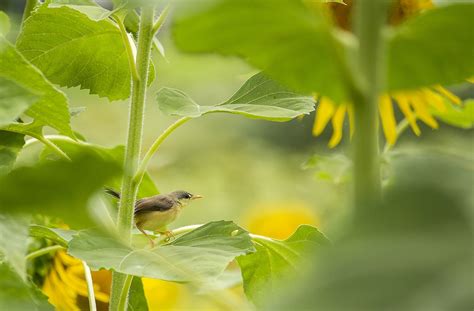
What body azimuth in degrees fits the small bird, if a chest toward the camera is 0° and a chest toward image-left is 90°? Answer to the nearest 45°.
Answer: approximately 270°

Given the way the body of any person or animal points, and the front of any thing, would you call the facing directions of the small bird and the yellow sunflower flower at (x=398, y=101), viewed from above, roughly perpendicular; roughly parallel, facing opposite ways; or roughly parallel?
roughly perpendicular

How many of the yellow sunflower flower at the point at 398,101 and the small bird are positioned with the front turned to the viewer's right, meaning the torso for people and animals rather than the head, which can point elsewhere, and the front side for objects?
1
